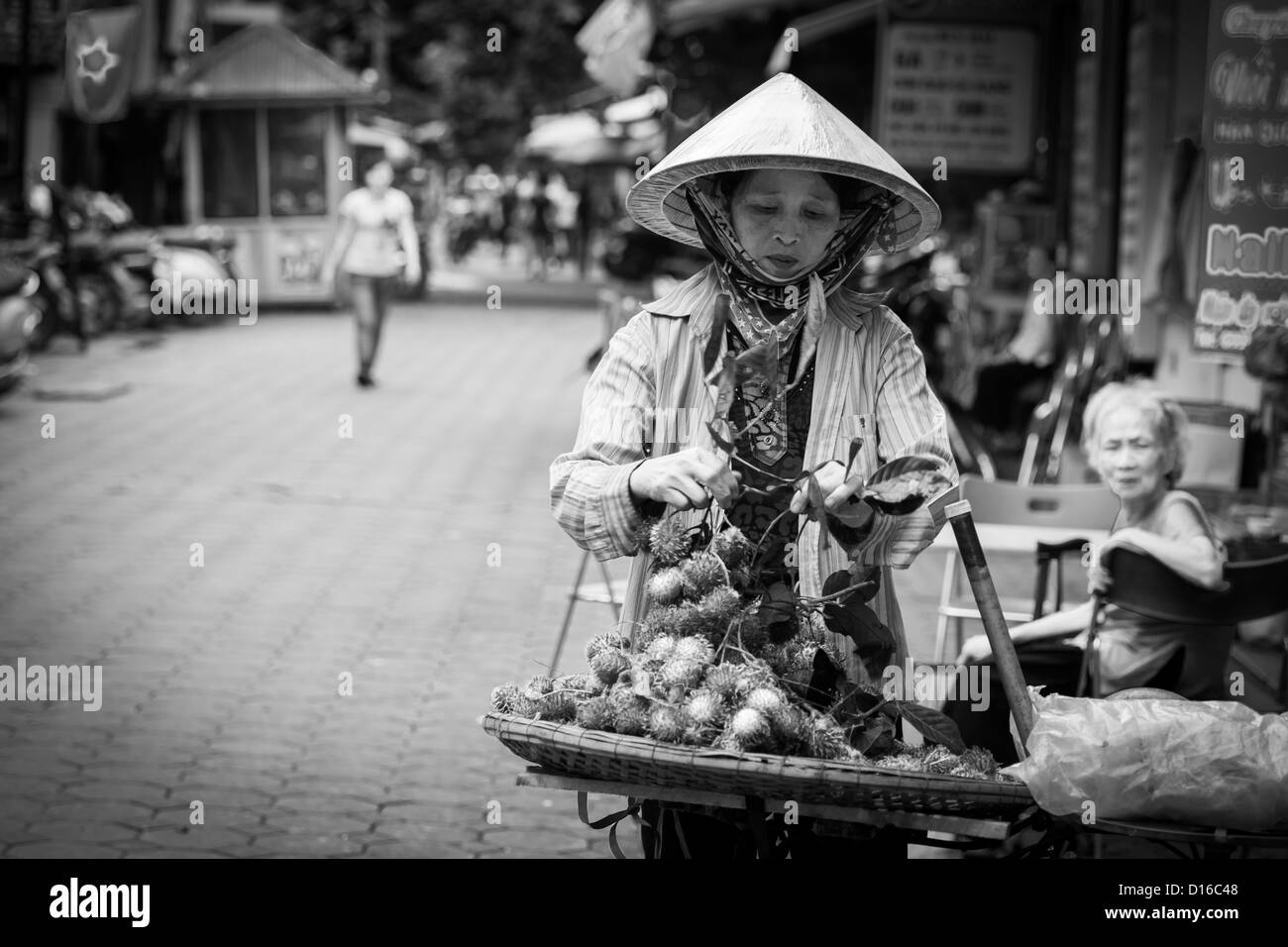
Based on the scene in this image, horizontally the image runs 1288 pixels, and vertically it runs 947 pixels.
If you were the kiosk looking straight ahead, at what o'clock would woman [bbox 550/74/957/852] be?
The woman is roughly at 12 o'clock from the kiosk.

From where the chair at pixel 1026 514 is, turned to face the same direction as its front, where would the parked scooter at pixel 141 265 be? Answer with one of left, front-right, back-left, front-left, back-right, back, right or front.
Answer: back-right

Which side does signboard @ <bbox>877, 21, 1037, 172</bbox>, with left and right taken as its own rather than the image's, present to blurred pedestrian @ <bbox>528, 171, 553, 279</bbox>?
back

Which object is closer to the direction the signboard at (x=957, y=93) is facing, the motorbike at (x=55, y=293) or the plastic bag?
the plastic bag

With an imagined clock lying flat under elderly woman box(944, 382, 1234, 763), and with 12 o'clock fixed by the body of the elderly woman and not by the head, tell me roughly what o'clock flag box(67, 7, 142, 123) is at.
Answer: The flag is roughly at 3 o'clock from the elderly woman.
